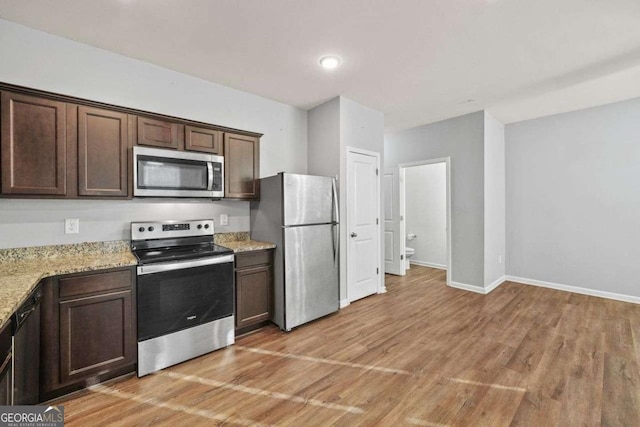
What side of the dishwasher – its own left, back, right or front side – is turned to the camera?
right

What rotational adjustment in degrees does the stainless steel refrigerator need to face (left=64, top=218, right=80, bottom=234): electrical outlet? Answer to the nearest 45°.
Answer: approximately 135° to its right

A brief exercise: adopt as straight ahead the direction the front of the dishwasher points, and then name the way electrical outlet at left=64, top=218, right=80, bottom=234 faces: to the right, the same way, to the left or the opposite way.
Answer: to the right

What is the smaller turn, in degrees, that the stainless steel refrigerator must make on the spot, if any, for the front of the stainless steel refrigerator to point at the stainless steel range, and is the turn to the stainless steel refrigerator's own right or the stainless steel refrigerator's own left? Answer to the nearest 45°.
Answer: approximately 90° to the stainless steel refrigerator's own right

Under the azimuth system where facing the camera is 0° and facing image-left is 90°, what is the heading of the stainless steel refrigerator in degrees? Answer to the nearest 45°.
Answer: approximately 315°

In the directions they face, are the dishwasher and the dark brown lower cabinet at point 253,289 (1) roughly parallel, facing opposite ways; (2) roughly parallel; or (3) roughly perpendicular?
roughly perpendicular

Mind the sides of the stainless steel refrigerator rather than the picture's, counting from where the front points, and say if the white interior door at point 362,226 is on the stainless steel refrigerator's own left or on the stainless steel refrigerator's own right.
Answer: on the stainless steel refrigerator's own left

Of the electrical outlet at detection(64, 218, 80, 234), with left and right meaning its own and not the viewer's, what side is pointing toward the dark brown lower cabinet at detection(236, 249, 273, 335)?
left

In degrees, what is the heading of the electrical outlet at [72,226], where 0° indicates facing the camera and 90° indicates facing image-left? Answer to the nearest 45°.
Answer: approximately 0°

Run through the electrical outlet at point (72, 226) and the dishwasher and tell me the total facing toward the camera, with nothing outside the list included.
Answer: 1
